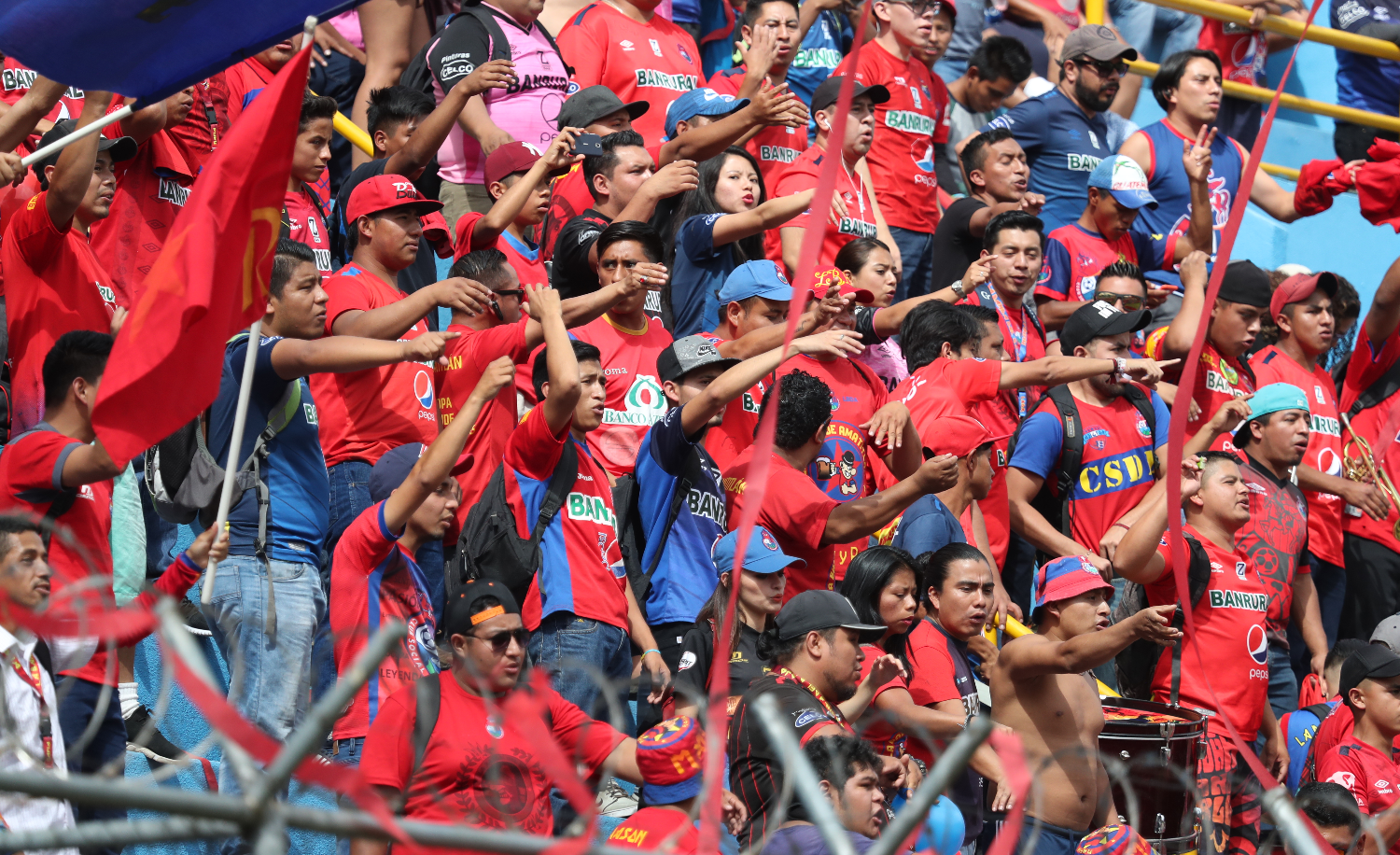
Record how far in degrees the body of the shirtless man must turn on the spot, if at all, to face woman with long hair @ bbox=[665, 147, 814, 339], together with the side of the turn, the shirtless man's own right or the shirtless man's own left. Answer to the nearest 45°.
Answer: approximately 180°

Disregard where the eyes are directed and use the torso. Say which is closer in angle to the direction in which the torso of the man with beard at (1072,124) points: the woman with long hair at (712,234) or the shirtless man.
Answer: the shirtless man

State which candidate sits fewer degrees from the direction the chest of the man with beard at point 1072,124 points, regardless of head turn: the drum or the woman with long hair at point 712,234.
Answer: the drum

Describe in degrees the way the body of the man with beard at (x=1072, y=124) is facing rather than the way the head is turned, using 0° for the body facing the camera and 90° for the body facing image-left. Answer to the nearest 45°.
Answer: approximately 315°

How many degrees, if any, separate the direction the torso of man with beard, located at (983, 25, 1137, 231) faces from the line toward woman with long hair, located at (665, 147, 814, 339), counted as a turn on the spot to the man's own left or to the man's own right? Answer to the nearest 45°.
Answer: approximately 90° to the man's own right

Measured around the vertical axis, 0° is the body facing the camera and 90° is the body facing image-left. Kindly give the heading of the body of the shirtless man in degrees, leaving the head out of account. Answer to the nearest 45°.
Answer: approximately 315°

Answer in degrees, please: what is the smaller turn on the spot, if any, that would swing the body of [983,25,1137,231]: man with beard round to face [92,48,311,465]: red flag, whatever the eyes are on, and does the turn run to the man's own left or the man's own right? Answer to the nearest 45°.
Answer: approximately 45° to the man's own right
